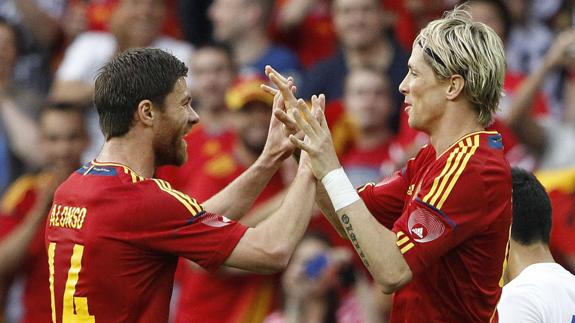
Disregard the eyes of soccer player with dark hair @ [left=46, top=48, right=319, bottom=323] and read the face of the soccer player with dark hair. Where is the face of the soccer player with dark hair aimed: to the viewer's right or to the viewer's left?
to the viewer's right

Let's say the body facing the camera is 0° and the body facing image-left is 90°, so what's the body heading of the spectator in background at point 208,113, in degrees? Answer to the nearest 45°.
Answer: approximately 0°

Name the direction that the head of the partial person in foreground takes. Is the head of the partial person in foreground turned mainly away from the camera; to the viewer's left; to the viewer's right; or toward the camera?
away from the camera

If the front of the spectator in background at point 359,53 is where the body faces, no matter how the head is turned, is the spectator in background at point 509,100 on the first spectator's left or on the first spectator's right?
on the first spectator's left

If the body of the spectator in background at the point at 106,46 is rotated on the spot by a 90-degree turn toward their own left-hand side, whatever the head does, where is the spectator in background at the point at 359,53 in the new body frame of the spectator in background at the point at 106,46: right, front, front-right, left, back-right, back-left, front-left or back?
front-right

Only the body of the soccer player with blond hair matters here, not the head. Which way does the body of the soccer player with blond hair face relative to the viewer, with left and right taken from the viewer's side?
facing to the left of the viewer

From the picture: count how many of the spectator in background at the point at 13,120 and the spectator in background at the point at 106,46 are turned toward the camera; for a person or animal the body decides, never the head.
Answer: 2

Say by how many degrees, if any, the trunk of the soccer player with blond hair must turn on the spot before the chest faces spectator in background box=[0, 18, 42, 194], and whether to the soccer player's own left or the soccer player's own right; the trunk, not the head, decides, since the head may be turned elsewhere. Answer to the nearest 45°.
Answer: approximately 45° to the soccer player's own right
